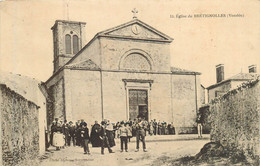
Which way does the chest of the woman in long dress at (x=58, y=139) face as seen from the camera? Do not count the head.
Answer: toward the camera

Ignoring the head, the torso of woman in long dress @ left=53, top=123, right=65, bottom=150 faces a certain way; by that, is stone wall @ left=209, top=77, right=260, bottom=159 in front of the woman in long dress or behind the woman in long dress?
in front

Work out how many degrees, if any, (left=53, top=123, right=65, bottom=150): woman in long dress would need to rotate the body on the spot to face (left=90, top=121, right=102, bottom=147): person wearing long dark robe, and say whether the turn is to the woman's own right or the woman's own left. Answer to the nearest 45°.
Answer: approximately 45° to the woman's own left
